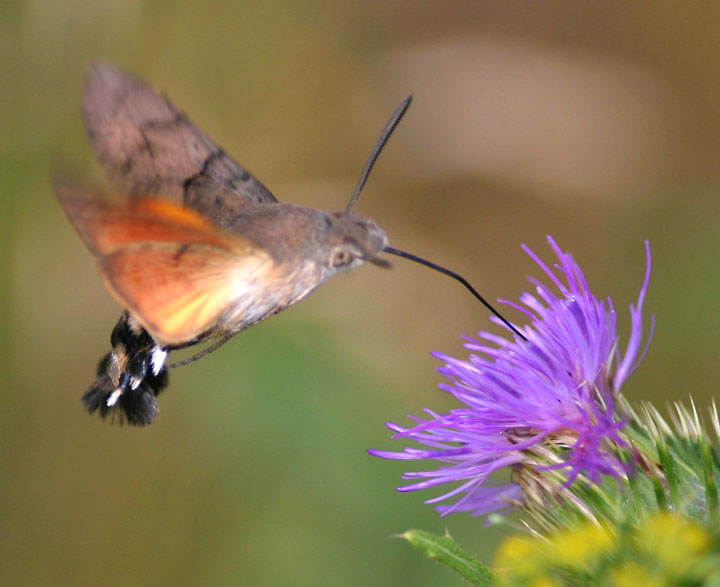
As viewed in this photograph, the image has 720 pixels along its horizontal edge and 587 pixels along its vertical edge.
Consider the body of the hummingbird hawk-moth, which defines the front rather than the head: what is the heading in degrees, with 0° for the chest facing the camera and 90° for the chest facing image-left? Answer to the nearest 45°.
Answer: approximately 270°

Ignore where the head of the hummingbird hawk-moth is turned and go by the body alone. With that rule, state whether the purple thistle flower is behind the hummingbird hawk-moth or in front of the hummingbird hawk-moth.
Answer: in front
